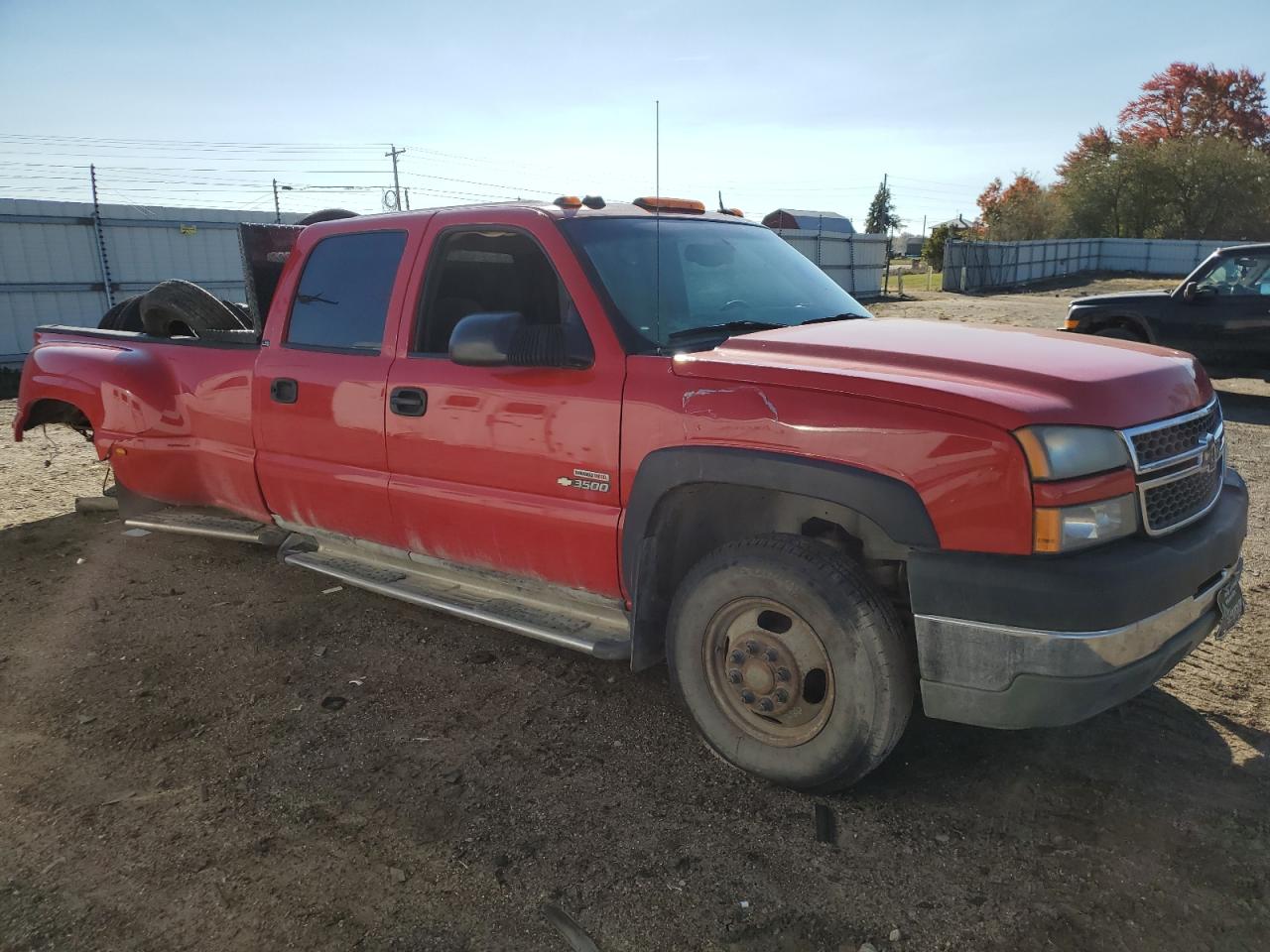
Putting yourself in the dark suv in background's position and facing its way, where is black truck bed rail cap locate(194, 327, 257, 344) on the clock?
The black truck bed rail cap is roughly at 10 o'clock from the dark suv in background.

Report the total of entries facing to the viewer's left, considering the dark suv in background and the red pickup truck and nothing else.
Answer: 1

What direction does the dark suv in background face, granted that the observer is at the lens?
facing to the left of the viewer

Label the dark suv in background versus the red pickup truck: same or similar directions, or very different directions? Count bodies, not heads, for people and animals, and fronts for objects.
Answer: very different directions

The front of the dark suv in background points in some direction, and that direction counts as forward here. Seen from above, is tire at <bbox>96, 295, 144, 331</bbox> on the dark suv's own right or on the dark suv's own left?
on the dark suv's own left

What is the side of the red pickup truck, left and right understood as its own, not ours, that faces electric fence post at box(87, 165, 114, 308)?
back
